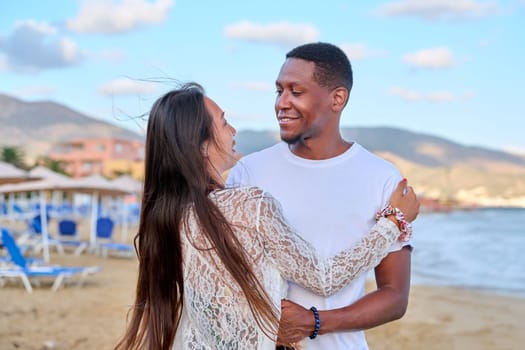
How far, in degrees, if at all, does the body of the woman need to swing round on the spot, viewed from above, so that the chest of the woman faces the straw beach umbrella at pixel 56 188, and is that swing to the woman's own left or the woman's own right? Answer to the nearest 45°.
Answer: approximately 45° to the woman's own left

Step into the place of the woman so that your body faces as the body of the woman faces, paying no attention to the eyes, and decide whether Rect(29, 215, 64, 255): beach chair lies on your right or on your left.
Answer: on your left

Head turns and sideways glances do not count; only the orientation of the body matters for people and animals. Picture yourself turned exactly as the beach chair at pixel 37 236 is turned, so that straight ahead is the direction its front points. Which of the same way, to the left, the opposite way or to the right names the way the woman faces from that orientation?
to the left

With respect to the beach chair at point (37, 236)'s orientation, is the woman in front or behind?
in front

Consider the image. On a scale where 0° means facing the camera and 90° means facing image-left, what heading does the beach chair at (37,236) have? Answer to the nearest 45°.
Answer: approximately 315°

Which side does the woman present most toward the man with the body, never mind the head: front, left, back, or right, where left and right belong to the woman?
front

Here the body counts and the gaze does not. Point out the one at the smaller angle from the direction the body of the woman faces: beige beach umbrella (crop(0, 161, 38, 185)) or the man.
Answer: the man

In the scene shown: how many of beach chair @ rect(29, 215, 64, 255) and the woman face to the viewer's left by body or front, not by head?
0

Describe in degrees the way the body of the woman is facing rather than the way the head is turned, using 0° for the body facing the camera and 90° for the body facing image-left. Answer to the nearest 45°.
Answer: approximately 225°
